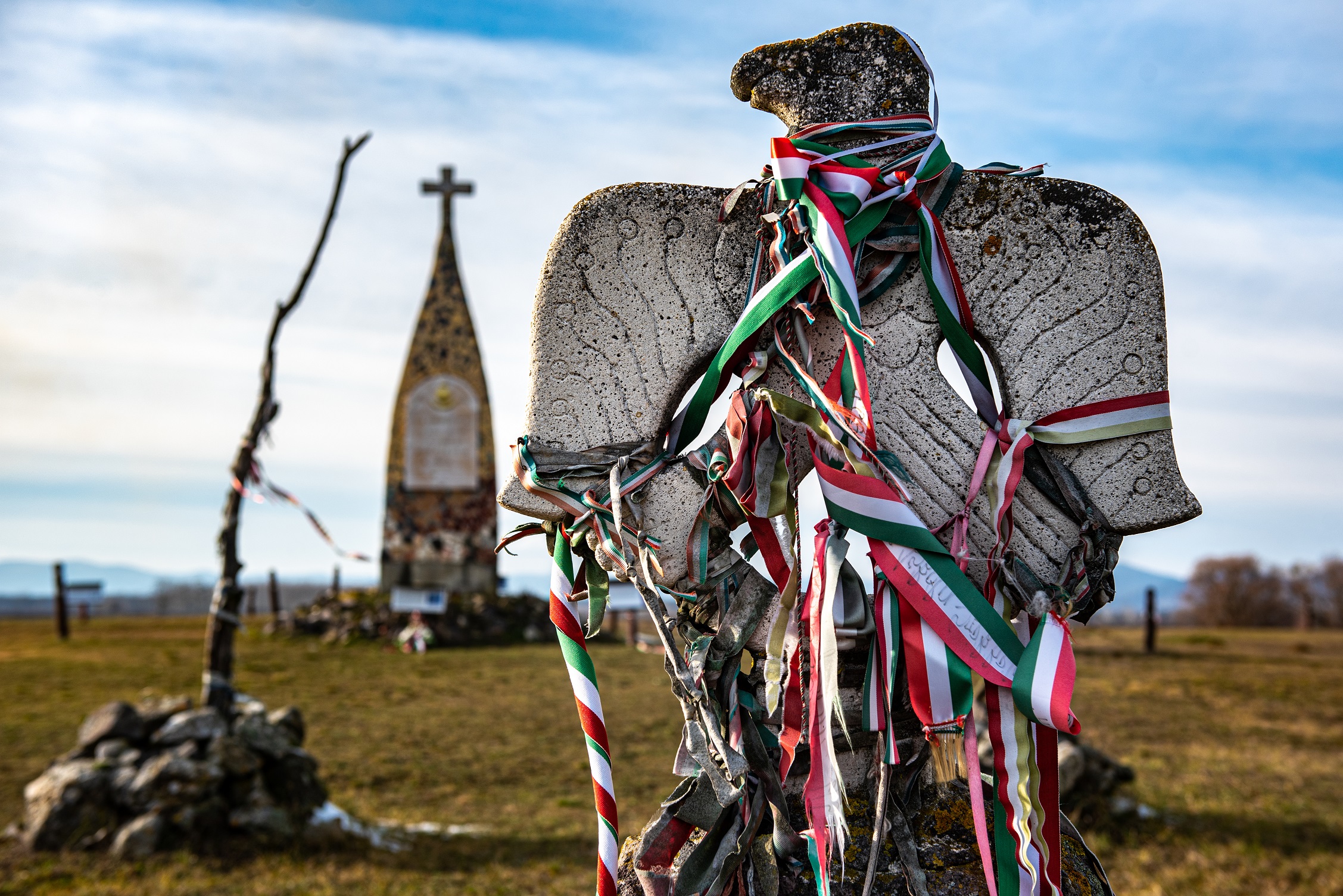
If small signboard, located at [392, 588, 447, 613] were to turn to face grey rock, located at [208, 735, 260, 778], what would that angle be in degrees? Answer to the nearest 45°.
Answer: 0° — it already faces it

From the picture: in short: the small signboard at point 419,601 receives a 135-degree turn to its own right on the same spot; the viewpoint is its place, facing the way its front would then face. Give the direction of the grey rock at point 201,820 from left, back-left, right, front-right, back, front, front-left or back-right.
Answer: back-left

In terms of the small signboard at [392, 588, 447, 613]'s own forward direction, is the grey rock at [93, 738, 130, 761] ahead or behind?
ahead

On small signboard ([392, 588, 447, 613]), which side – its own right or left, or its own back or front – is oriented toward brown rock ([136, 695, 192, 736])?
front

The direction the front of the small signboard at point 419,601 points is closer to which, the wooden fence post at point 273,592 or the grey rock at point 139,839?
the grey rock

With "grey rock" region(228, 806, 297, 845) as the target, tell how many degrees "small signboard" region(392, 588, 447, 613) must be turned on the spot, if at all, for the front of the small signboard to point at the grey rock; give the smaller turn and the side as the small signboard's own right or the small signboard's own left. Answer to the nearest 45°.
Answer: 0° — it already faces it

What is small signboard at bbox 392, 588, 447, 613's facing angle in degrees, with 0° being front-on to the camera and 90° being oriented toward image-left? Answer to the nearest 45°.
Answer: approximately 0°

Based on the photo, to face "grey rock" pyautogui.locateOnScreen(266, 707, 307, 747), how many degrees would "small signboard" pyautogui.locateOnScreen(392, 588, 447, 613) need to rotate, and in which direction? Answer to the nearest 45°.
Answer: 0° — it already faces it

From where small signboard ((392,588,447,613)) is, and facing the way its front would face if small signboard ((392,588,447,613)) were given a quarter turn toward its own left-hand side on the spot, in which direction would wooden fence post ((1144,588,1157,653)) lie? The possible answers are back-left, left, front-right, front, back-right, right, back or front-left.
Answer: front

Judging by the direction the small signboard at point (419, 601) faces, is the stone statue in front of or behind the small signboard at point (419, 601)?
in front

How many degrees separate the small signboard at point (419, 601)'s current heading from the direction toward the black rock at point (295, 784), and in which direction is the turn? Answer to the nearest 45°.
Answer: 0° — it already faces it
